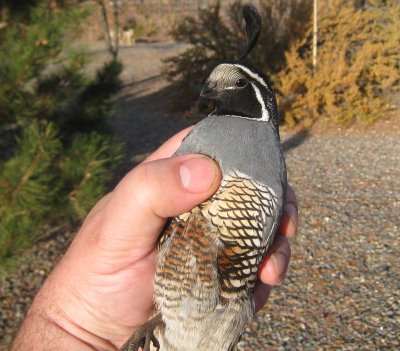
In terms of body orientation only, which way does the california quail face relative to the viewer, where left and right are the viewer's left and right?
facing the viewer and to the left of the viewer

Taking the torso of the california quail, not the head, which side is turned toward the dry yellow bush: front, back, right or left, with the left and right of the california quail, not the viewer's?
back
